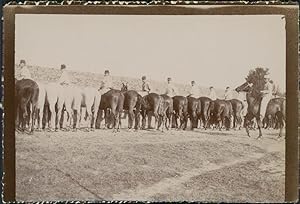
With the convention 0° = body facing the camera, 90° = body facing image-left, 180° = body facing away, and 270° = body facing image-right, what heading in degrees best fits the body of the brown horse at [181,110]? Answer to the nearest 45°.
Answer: approximately 180°

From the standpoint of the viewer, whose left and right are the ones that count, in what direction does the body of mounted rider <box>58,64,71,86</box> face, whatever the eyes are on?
facing away from the viewer

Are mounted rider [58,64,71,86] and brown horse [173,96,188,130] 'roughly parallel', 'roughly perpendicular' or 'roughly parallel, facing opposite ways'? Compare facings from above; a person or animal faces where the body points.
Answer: roughly parallel
